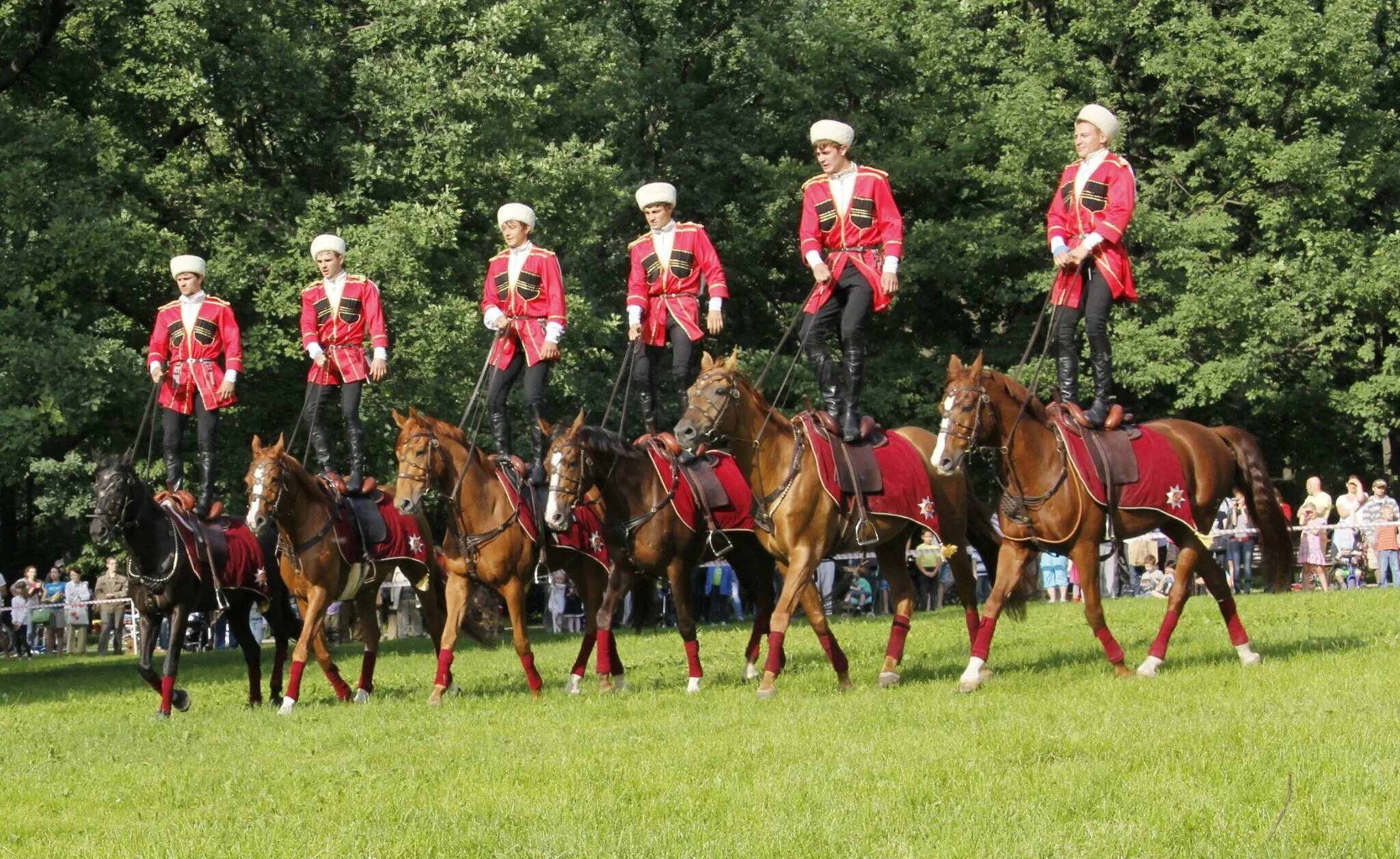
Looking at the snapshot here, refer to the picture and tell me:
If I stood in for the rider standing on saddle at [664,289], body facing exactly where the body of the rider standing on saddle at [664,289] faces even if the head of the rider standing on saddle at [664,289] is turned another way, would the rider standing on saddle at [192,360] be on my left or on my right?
on my right

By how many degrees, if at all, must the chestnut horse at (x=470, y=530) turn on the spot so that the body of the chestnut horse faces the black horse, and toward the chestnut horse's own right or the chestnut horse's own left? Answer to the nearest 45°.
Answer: approximately 45° to the chestnut horse's own right

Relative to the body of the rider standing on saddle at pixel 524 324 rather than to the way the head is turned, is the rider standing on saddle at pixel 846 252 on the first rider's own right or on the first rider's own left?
on the first rider's own left

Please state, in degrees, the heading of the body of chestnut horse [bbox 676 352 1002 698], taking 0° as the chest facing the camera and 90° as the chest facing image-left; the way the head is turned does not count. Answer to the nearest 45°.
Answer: approximately 45°

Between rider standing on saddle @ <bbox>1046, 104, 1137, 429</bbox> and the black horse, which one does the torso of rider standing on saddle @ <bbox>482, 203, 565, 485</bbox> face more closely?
the black horse
